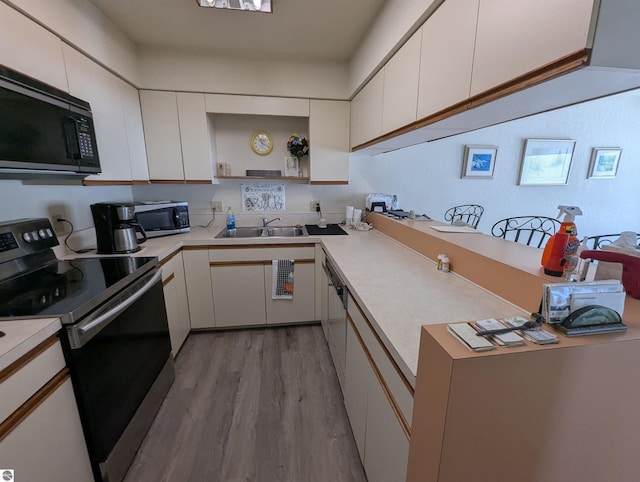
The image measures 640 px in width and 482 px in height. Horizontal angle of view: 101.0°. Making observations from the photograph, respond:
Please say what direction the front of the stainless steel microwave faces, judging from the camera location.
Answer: facing the viewer

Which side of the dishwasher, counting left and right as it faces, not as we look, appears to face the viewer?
left

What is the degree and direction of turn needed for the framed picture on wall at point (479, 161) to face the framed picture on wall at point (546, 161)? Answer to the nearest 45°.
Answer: approximately 90° to its left

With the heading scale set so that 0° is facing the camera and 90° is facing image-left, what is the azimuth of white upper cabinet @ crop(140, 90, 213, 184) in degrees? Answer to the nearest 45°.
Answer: approximately 0°

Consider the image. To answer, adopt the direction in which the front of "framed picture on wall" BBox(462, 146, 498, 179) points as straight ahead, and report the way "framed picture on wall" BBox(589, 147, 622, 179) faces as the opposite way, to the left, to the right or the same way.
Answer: the same way

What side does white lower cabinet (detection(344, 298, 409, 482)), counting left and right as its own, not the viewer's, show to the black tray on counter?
right

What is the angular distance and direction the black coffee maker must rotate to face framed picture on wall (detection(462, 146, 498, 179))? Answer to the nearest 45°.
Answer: approximately 45° to its left

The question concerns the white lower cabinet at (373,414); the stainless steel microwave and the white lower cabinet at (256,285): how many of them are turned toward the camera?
2

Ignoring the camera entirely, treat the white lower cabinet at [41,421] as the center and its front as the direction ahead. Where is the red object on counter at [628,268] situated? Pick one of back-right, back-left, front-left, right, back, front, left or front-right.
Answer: front

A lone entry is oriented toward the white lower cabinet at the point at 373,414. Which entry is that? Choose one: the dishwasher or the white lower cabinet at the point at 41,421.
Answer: the white lower cabinet at the point at 41,421

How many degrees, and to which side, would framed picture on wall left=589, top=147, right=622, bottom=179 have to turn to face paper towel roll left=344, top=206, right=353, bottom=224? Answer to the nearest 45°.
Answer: approximately 90° to its right

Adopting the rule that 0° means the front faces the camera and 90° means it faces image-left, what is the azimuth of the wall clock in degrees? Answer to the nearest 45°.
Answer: approximately 0°

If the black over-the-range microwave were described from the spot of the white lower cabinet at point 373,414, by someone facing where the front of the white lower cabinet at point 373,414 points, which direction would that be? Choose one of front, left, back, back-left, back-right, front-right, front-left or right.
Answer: front

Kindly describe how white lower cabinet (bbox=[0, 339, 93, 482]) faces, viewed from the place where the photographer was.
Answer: facing the viewer and to the right of the viewer

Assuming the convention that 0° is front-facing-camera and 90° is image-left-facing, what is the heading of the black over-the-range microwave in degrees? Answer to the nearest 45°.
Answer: approximately 315°

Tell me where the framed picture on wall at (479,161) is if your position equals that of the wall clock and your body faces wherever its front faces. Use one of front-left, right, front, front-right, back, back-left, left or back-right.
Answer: left

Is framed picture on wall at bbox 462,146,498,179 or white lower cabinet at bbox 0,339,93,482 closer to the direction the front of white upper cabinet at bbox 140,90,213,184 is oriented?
the white lower cabinet
